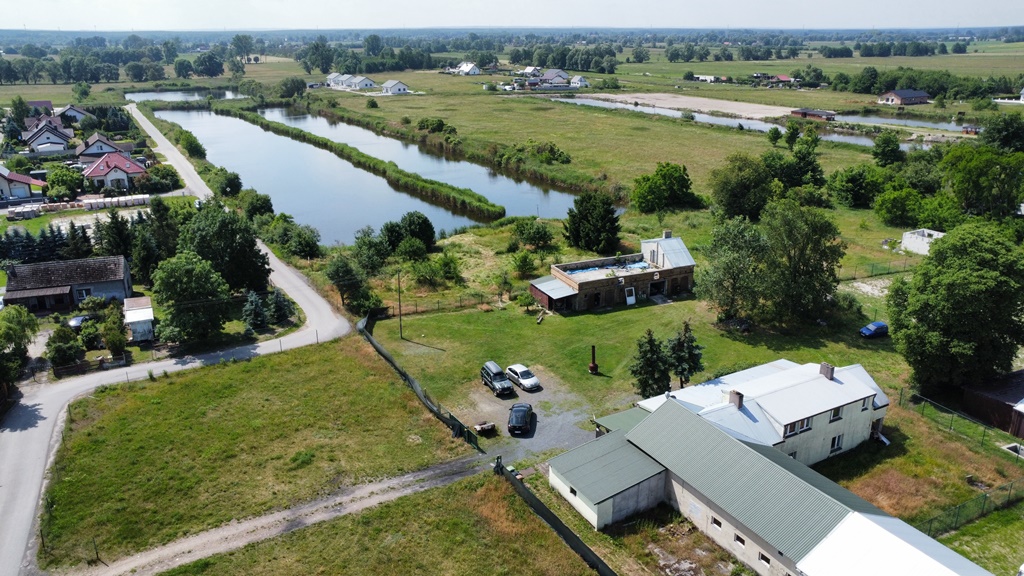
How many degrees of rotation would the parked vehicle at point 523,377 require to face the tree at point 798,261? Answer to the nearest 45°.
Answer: approximately 90° to its left

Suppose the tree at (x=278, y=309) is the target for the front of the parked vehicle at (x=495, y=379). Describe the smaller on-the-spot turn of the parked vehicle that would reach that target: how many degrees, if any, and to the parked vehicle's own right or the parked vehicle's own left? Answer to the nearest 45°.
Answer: approximately 180°

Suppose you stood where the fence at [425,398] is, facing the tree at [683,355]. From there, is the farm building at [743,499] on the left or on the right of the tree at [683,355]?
right

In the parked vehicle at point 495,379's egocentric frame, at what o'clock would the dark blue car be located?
The dark blue car is roughly at 10 o'clock from the parked vehicle.

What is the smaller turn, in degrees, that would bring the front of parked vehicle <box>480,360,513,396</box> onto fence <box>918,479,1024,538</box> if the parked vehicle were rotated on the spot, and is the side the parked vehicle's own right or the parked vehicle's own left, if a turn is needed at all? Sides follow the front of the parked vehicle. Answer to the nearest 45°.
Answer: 0° — it already faces it

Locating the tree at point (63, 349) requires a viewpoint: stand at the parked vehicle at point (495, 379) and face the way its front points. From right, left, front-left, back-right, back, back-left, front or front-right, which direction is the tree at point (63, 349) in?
back-right

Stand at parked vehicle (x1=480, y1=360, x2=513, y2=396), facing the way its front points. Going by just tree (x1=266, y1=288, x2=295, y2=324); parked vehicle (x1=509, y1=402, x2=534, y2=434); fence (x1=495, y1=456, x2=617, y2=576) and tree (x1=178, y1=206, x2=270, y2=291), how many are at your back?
2
